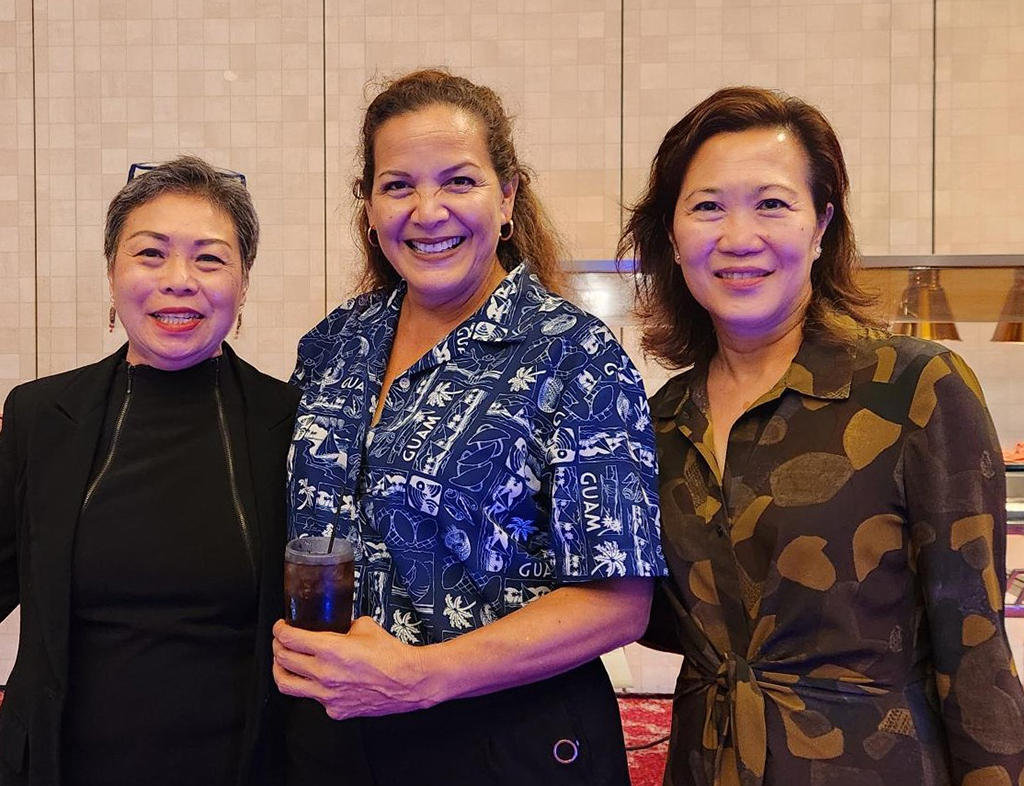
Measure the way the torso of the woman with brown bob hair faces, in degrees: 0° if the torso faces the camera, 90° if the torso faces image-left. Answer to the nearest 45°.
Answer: approximately 45°
